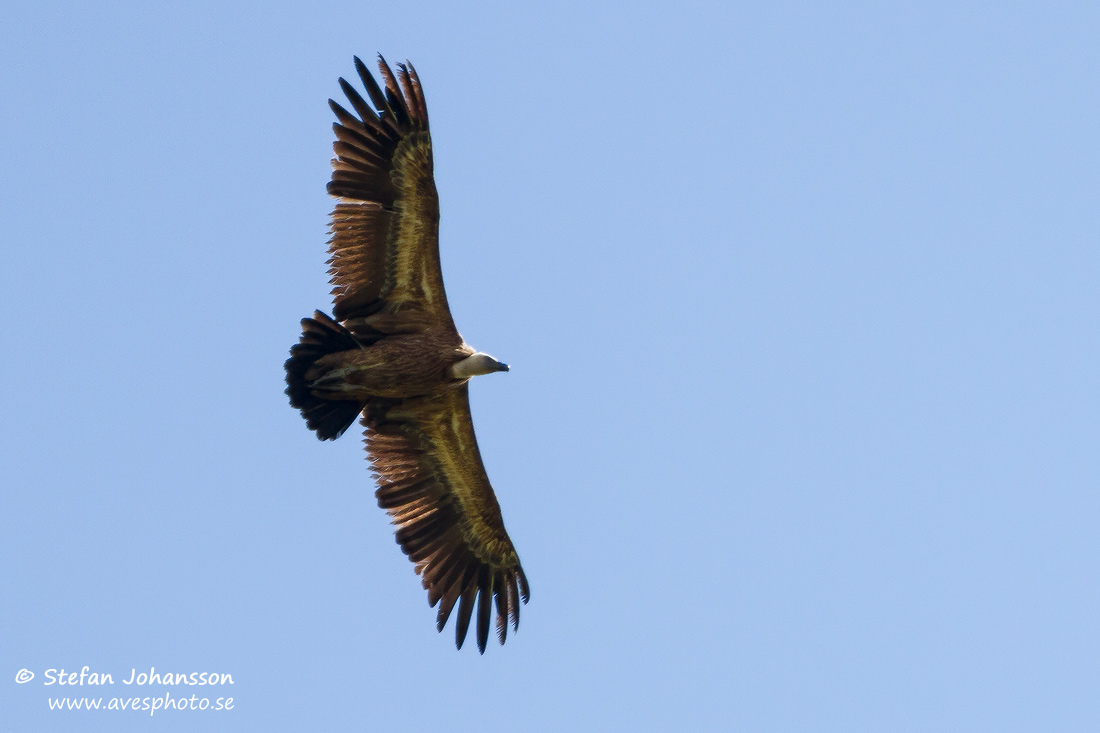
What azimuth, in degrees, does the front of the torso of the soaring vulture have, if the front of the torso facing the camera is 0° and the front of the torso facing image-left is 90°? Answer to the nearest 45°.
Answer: approximately 270°
